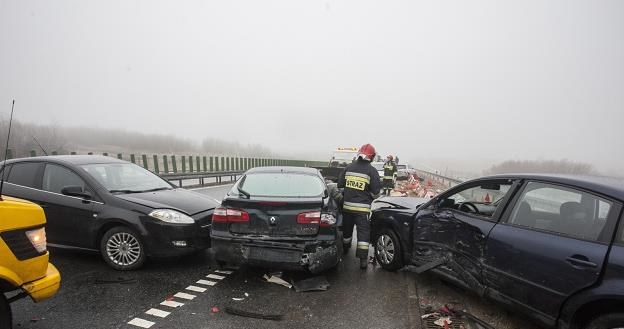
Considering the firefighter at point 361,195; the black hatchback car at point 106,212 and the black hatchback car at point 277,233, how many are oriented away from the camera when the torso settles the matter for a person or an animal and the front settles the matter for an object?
2

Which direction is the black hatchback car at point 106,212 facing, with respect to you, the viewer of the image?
facing the viewer and to the right of the viewer

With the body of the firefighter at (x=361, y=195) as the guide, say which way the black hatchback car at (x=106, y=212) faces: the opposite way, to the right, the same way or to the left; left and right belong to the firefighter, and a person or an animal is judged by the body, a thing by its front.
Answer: to the right

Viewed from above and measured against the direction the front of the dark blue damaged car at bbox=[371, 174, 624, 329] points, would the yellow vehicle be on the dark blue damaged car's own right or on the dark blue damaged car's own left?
on the dark blue damaged car's own left

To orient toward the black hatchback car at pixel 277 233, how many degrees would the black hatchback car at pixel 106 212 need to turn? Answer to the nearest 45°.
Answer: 0° — it already faces it

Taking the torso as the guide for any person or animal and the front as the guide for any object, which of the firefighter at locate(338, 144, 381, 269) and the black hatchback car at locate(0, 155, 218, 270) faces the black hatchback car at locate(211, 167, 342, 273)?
the black hatchback car at locate(0, 155, 218, 270)

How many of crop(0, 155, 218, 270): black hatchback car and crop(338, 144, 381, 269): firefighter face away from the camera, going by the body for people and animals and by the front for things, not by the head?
1

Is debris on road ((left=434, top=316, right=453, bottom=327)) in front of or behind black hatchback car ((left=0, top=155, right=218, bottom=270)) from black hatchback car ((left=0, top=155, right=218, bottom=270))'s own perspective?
in front

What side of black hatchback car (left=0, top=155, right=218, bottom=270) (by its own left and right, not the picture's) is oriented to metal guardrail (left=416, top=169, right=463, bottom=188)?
left

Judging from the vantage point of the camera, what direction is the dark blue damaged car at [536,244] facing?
facing away from the viewer and to the left of the viewer

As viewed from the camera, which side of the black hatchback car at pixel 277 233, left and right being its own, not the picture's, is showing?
back

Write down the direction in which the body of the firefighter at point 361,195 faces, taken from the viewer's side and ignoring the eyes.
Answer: away from the camera

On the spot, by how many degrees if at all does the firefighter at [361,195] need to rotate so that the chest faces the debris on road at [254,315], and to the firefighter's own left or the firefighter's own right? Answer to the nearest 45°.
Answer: approximately 135° to the firefighter's own left
